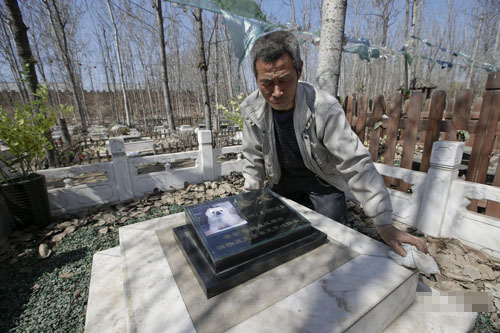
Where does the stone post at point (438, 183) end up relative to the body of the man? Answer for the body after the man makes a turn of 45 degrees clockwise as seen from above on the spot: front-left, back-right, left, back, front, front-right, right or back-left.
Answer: back

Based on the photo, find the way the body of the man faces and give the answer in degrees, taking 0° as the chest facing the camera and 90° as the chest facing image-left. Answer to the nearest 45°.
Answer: approximately 0°

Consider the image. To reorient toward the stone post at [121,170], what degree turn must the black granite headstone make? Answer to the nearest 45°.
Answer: approximately 180°

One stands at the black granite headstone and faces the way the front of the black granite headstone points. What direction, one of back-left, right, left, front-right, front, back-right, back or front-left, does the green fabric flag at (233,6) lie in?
back-left

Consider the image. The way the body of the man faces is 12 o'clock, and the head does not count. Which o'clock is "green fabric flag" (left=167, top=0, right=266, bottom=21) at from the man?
The green fabric flag is roughly at 5 o'clock from the man.

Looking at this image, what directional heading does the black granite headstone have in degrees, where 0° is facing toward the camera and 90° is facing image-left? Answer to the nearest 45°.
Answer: approximately 315°

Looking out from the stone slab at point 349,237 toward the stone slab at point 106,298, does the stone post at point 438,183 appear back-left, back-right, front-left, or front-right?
back-right

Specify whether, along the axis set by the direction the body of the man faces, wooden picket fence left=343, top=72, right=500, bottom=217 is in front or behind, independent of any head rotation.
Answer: behind
